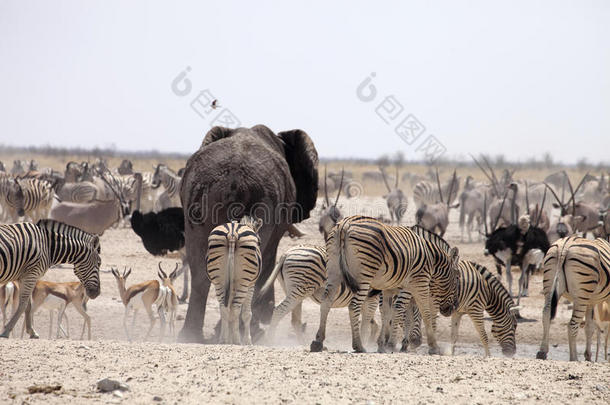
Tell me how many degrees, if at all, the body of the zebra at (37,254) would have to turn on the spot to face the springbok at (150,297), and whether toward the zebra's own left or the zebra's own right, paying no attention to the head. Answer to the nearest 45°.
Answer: approximately 45° to the zebra's own left

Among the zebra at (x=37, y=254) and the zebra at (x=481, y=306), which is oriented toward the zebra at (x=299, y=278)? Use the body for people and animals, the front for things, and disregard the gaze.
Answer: the zebra at (x=37, y=254)

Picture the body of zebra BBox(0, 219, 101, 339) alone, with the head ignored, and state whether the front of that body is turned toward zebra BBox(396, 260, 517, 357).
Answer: yes

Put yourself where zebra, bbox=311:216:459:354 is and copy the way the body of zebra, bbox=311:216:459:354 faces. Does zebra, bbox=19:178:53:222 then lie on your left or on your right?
on your left

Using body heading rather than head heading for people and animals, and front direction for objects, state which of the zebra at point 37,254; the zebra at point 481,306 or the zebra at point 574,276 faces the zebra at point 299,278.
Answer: the zebra at point 37,254

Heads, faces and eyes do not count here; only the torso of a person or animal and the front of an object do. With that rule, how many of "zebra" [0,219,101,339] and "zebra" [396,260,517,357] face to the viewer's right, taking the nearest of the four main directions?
2

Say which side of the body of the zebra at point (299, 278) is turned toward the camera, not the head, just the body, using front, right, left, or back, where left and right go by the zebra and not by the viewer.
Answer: right

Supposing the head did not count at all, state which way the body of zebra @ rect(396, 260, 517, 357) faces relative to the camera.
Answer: to the viewer's right

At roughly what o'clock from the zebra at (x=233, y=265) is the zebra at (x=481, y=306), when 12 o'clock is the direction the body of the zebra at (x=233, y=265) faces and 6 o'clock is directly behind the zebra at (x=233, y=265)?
the zebra at (x=481, y=306) is roughly at 2 o'clock from the zebra at (x=233, y=265).

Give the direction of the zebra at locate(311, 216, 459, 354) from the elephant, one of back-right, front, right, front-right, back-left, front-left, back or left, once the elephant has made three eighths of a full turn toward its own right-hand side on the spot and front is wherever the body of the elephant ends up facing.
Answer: front

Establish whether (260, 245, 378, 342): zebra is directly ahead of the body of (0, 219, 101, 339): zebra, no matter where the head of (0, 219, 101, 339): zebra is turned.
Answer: yes

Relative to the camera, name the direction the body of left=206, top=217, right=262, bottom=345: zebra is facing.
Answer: away from the camera

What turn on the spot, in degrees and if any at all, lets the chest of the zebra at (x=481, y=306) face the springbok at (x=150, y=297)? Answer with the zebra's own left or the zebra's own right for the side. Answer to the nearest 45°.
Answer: approximately 180°

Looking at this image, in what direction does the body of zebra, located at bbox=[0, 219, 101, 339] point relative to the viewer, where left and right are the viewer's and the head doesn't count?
facing to the right of the viewer
